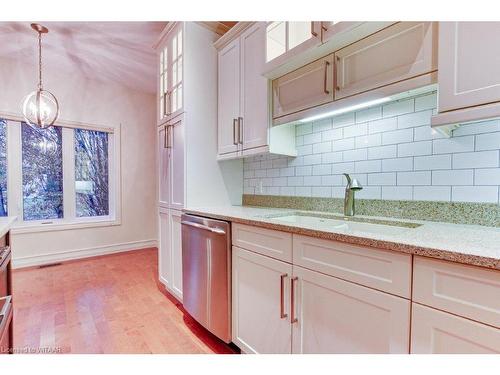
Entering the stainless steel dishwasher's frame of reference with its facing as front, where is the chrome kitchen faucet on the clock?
The chrome kitchen faucet is roughly at 8 o'clock from the stainless steel dishwasher.

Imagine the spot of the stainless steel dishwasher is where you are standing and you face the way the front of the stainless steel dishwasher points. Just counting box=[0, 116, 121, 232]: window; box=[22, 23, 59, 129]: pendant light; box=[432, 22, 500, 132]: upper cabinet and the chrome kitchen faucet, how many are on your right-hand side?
2

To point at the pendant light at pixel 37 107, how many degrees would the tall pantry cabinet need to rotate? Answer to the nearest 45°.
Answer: approximately 45° to its right

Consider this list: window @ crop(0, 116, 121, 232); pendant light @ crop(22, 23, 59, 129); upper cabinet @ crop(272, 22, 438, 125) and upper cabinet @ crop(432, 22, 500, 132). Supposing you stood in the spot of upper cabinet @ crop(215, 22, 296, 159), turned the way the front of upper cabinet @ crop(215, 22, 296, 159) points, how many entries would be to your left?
2

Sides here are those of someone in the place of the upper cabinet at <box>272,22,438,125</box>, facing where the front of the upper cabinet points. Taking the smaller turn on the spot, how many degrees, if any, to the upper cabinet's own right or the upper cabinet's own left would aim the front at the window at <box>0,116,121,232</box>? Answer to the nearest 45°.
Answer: approximately 45° to the upper cabinet's own right

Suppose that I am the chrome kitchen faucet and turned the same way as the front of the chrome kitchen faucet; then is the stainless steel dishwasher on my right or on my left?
on my right
